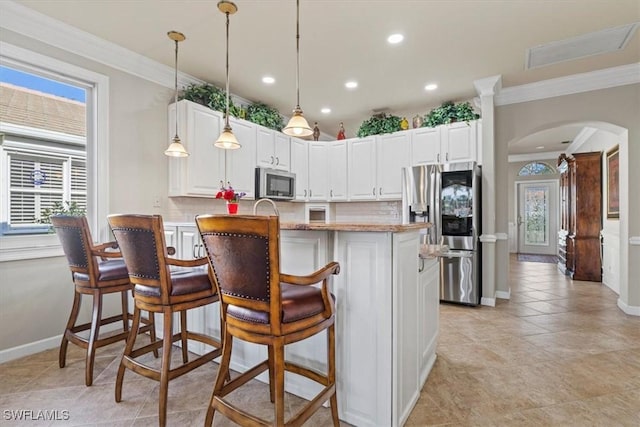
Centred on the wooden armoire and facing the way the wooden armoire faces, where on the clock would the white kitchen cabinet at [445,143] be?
The white kitchen cabinet is roughly at 10 o'clock from the wooden armoire.

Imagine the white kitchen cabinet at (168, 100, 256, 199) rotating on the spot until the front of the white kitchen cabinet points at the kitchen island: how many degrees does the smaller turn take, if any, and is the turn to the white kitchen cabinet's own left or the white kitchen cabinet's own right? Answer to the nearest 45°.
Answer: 0° — it already faces it

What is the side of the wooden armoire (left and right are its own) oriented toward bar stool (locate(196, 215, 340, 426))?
left

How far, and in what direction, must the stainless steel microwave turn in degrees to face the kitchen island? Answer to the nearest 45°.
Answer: approximately 45° to its right

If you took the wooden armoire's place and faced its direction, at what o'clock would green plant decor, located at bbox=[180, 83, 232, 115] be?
The green plant decor is roughly at 10 o'clock from the wooden armoire.

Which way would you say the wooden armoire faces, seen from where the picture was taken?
facing to the left of the viewer

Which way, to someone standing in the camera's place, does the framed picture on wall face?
facing to the left of the viewer

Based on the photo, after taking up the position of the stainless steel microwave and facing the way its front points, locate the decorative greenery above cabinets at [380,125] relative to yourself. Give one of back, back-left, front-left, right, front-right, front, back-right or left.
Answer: front-left
